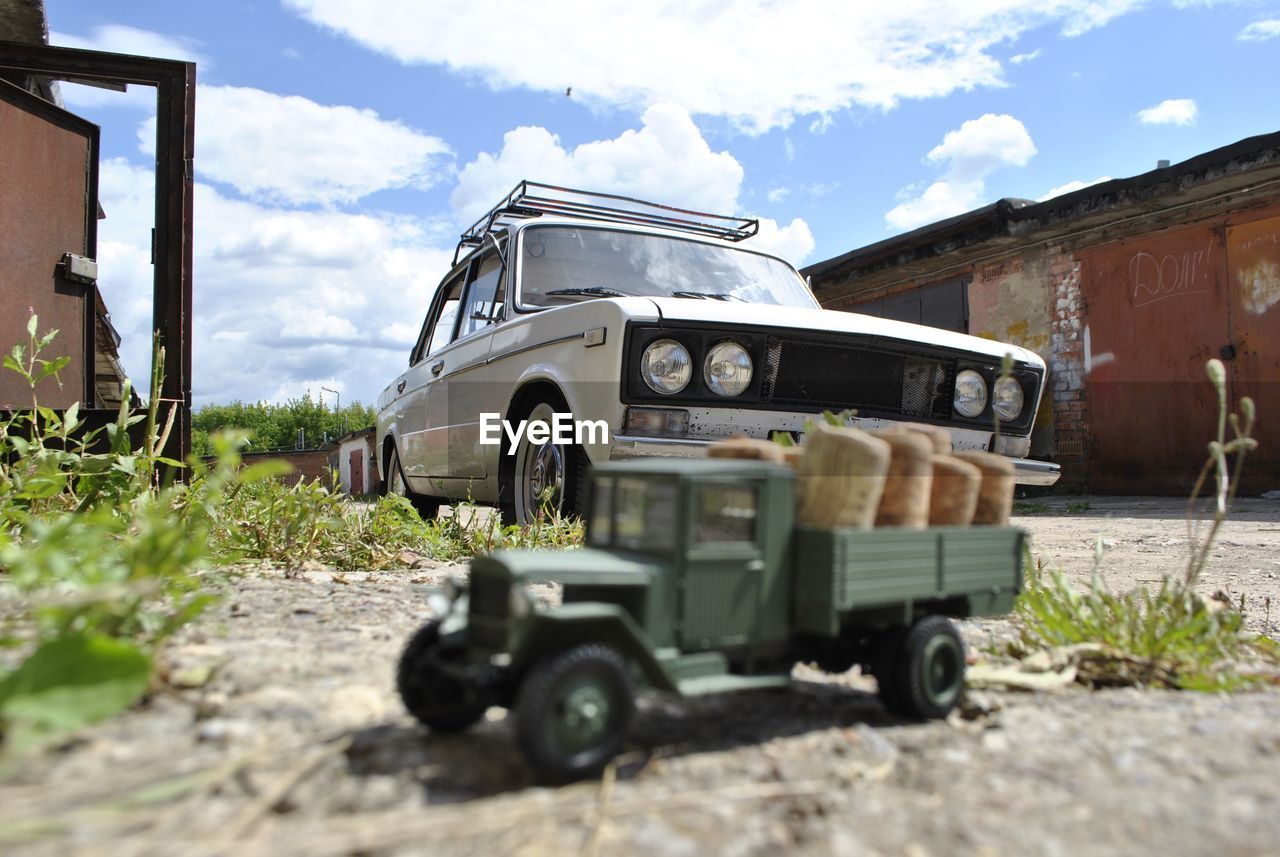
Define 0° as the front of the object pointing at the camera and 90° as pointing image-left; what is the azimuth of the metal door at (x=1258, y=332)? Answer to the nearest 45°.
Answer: approximately 45°

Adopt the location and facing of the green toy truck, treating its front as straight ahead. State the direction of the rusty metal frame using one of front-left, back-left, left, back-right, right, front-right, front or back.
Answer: right

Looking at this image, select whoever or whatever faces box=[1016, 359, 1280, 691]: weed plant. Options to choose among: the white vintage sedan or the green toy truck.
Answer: the white vintage sedan

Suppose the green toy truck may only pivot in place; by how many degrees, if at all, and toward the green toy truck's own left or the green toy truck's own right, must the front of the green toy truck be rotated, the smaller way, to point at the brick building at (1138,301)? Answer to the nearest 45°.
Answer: approximately 180°

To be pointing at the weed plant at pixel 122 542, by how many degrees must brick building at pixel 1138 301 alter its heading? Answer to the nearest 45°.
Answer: approximately 45° to its left

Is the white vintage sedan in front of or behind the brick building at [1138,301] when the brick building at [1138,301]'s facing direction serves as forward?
in front

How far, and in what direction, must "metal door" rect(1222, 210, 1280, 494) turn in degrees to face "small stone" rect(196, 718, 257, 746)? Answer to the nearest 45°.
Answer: approximately 45° to its left

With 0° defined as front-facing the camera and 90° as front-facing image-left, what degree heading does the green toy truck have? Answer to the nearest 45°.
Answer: approximately 45°

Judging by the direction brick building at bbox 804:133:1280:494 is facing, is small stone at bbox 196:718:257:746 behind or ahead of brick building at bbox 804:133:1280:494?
ahead

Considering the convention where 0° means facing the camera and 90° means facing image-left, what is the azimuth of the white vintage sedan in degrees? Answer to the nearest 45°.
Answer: approximately 315°

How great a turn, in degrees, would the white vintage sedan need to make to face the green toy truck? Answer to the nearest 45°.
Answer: approximately 45° to its right

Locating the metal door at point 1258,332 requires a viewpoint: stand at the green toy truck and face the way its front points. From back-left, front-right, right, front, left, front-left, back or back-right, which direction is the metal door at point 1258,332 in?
back

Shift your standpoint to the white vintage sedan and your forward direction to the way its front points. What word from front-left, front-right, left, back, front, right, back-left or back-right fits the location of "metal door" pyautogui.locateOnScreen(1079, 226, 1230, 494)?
left

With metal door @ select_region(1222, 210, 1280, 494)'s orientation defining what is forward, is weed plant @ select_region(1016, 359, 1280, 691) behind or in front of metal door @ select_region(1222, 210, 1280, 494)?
in front
